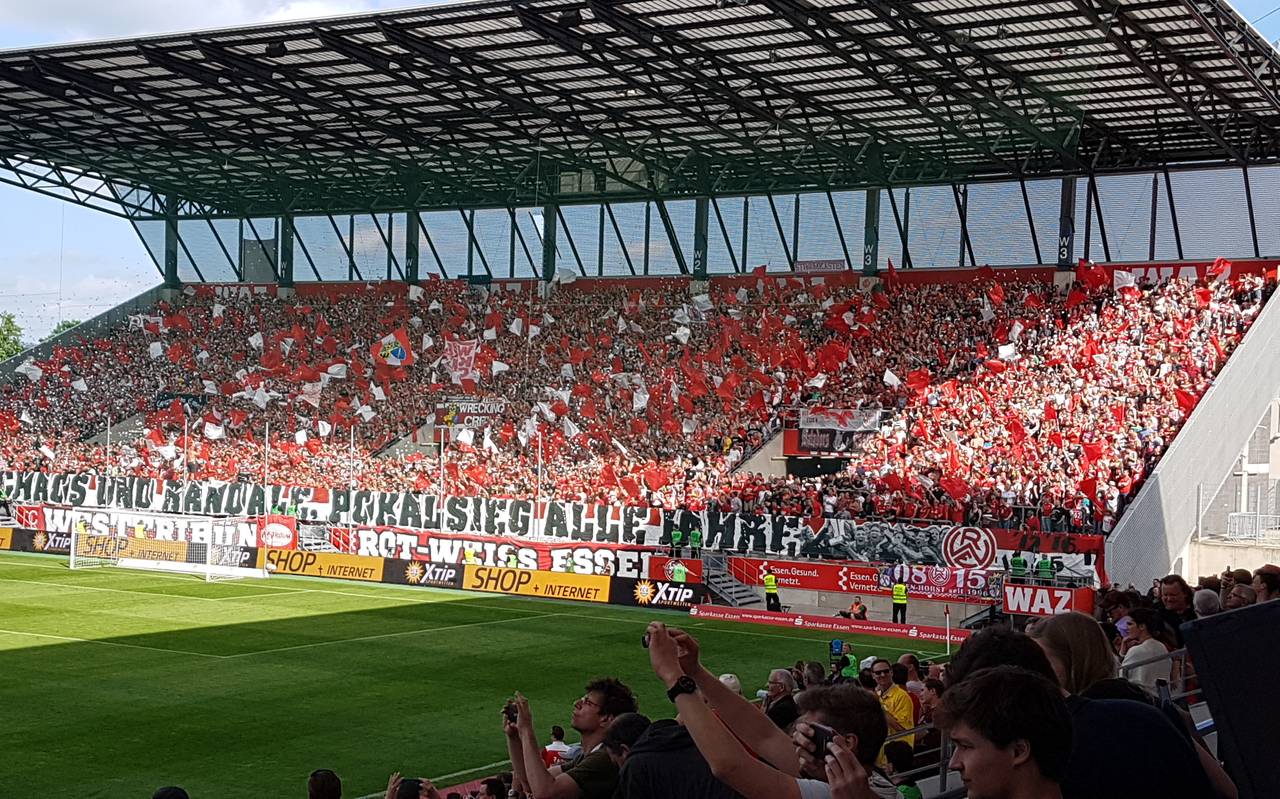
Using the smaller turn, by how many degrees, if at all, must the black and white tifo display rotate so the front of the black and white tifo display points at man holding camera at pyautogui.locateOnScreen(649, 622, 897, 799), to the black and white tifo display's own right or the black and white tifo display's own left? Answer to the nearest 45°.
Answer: approximately 45° to the black and white tifo display's own left

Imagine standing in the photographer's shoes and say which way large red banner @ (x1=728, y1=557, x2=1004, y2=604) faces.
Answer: facing the viewer and to the left of the viewer

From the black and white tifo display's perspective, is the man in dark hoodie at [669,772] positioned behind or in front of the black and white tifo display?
in front

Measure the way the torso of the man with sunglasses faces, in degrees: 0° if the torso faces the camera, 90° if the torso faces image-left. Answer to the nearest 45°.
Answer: approximately 45°

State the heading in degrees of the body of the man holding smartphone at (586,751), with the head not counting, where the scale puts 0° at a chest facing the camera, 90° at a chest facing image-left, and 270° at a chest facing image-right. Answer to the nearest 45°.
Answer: approximately 90°

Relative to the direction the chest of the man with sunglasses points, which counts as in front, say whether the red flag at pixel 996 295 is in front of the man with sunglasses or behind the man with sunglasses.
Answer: behind

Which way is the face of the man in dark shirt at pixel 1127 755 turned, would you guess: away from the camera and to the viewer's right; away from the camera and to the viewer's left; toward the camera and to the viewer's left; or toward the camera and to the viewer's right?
away from the camera and to the viewer's left

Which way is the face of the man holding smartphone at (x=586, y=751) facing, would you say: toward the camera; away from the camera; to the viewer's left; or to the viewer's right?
to the viewer's left

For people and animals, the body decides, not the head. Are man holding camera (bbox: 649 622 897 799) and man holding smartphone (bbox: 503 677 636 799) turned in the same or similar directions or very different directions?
same or similar directions

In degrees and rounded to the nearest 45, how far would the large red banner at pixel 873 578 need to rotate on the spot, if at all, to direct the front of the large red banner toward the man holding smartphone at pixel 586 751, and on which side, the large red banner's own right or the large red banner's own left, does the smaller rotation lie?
approximately 45° to the large red banner's own left

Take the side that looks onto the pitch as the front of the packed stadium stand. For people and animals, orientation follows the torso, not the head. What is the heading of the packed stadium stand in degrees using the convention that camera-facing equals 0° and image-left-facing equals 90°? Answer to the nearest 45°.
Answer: approximately 45°

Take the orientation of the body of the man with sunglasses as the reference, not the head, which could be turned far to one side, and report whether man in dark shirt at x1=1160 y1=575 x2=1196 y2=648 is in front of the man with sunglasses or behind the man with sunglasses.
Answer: behind
